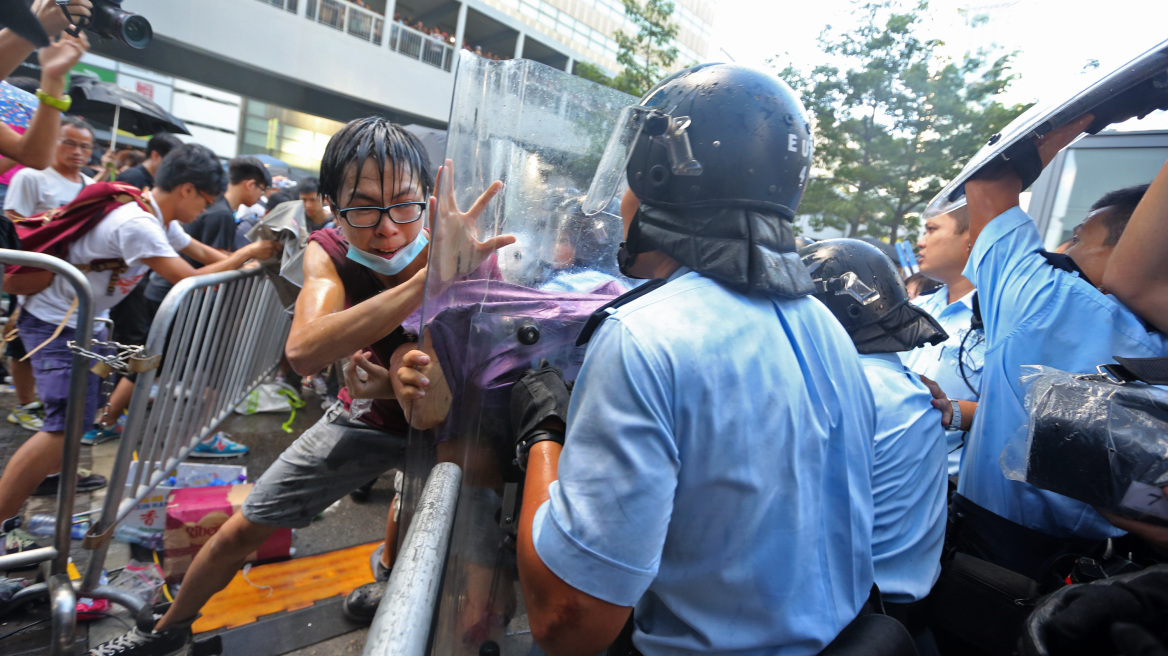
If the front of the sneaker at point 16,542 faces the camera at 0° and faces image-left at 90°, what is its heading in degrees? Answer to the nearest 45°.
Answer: approximately 270°

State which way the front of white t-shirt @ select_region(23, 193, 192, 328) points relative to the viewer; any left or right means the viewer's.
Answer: facing to the right of the viewer

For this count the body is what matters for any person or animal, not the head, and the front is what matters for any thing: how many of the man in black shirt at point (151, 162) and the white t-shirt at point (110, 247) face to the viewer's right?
2

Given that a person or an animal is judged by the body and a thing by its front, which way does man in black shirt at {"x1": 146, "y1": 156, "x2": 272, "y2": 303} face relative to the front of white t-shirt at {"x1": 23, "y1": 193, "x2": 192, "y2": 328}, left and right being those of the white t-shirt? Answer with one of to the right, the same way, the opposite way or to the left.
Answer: the same way

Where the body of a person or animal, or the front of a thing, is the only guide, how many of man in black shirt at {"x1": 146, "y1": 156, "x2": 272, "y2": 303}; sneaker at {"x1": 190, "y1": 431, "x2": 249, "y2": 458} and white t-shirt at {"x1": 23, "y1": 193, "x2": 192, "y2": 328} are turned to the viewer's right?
3

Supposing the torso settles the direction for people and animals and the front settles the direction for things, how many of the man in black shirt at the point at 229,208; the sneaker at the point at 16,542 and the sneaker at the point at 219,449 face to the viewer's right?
3

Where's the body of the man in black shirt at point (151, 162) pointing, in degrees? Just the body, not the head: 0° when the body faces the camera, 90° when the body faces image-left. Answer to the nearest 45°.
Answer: approximately 270°

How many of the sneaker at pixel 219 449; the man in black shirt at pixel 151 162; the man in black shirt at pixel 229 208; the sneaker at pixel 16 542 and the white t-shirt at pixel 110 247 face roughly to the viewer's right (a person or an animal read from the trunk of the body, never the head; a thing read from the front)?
5

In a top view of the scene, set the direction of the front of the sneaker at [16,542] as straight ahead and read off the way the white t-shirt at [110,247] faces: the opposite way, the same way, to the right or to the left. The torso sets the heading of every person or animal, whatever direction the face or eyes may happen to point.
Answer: the same way

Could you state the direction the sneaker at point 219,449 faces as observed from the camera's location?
facing to the right of the viewer
